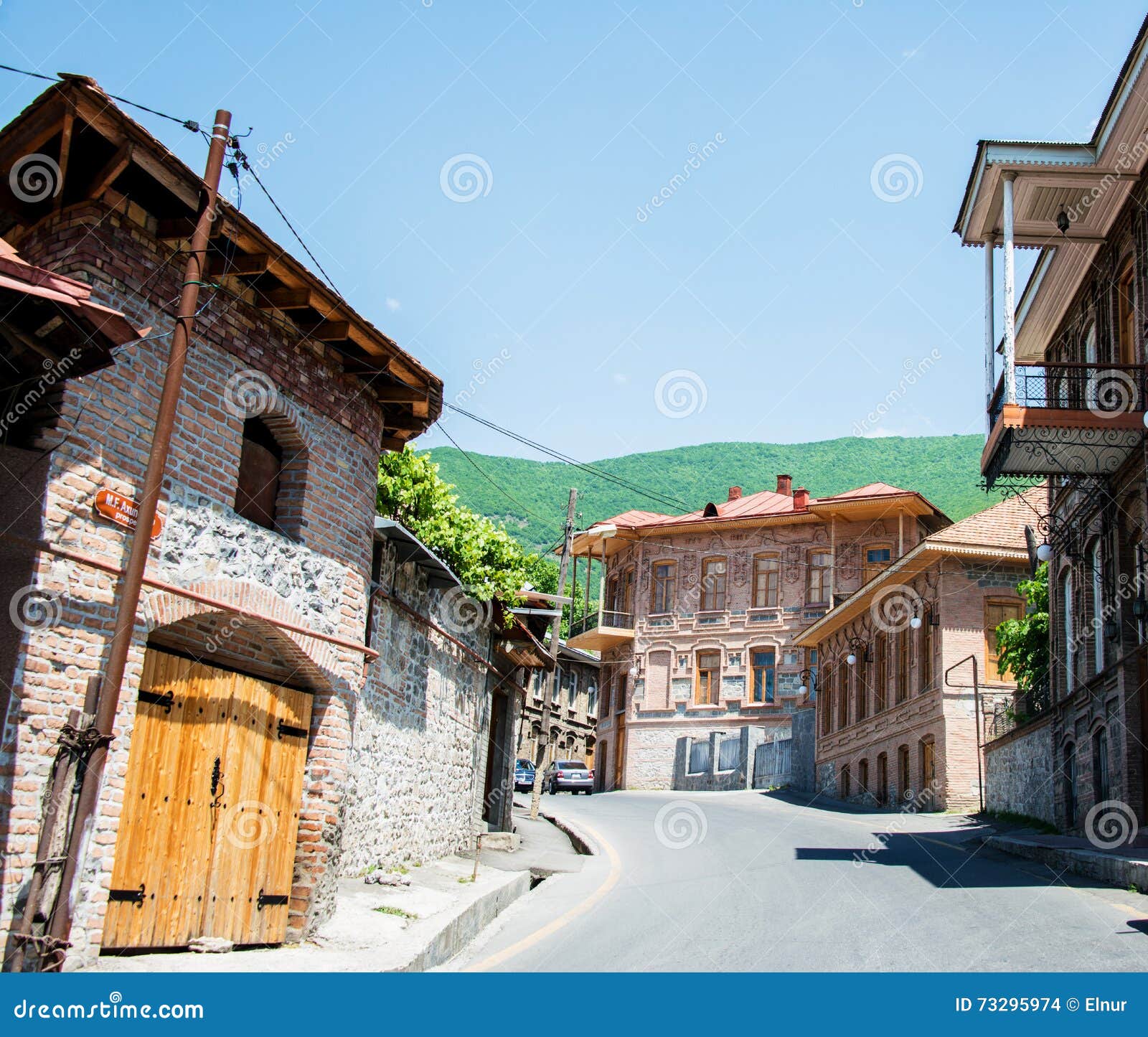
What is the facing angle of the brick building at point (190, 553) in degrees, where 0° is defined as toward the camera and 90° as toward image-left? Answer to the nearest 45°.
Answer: approximately 315°

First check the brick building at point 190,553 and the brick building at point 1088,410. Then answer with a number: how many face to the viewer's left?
1

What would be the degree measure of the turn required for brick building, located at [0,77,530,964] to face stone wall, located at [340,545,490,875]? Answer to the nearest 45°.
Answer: approximately 90° to its left

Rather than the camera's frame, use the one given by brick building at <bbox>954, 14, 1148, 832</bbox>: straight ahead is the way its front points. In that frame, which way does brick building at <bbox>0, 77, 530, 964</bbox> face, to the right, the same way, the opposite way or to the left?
the opposite way

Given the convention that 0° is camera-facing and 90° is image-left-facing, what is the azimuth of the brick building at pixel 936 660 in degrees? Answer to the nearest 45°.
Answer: approximately 45°

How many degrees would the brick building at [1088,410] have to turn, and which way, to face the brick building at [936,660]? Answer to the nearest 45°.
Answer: approximately 90° to its right

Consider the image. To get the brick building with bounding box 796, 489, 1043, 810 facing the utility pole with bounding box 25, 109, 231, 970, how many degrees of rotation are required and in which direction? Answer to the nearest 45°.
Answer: approximately 45° to its left

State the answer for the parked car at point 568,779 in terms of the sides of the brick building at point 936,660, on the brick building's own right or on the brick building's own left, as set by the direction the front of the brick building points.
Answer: on the brick building's own right

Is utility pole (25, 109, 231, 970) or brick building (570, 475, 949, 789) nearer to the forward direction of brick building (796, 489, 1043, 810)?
the utility pole

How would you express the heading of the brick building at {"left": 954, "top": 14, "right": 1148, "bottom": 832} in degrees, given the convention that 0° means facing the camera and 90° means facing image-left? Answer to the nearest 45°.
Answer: approximately 90°

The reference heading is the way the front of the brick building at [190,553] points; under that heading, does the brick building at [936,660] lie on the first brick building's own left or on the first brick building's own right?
on the first brick building's own left
